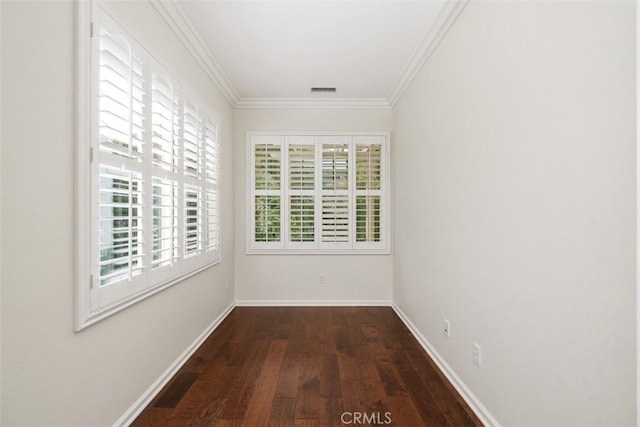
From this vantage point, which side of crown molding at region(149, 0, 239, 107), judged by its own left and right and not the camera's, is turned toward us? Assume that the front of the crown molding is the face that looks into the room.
right

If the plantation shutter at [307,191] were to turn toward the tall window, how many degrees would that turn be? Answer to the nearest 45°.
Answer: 0° — it already faces it

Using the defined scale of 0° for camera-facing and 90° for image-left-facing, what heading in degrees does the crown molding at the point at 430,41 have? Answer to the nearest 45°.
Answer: approximately 90°

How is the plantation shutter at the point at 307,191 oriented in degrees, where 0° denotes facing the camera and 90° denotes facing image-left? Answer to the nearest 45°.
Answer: approximately 0°

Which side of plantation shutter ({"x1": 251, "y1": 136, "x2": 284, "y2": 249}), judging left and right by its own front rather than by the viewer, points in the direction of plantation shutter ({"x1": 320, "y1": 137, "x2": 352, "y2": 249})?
left

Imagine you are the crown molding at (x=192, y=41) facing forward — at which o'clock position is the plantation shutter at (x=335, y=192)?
The plantation shutter is roughly at 11 o'clock from the crown molding.

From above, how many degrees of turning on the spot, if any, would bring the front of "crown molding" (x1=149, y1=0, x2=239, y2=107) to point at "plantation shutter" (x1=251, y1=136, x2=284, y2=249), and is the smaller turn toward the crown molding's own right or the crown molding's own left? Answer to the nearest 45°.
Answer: approximately 45° to the crown molding's own left
